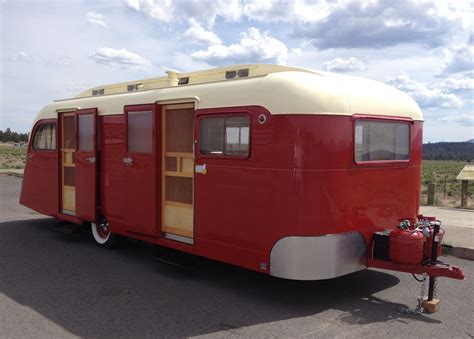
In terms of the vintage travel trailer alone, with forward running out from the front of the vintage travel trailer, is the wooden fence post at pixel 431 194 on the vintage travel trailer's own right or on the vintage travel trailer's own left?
on the vintage travel trailer's own left

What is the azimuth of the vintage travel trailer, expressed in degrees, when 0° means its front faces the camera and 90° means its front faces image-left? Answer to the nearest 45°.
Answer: approximately 315°
